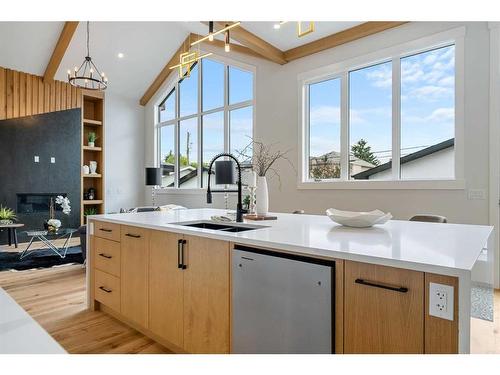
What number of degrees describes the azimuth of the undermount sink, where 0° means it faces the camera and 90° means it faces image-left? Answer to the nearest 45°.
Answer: approximately 45°

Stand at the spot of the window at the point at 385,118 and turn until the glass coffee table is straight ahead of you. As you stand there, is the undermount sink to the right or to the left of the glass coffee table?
left

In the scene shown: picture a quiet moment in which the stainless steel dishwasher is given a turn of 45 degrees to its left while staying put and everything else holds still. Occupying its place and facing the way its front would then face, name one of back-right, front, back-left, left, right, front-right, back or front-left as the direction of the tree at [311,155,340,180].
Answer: back

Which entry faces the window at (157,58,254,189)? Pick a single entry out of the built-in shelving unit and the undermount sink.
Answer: the built-in shelving unit

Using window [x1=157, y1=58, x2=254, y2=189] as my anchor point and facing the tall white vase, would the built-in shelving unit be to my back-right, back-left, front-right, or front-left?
back-right

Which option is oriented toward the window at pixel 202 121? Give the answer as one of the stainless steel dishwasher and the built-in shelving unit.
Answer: the built-in shelving unit

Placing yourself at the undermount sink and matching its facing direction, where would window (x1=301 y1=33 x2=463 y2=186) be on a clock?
The window is roughly at 6 o'clock from the undermount sink.

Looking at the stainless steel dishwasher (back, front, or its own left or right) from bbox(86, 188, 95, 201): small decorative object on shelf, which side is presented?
right

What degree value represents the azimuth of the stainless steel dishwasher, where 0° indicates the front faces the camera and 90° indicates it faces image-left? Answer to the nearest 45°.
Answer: approximately 45°

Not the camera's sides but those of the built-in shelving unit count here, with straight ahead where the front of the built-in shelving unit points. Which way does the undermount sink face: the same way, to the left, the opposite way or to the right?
to the right

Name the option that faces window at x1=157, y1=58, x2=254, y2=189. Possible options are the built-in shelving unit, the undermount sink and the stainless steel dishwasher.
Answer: the built-in shelving unit

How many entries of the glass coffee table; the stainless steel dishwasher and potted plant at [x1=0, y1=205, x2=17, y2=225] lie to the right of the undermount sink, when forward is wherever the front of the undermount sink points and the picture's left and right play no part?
2
